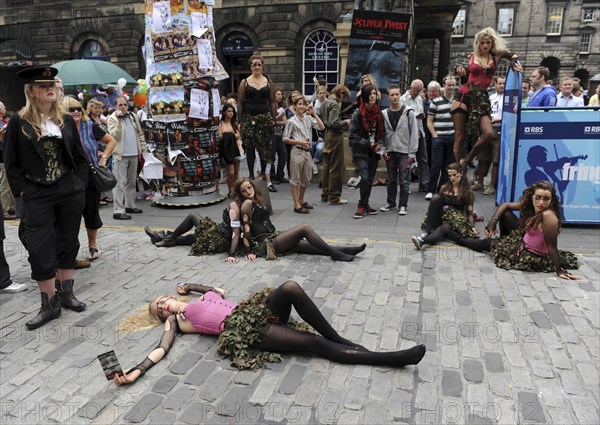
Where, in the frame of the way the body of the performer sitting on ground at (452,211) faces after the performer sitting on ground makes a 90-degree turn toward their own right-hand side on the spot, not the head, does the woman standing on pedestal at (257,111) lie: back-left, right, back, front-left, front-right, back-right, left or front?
front

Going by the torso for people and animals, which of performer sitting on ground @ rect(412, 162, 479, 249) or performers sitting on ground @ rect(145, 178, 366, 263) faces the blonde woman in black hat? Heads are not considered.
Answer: performer sitting on ground @ rect(412, 162, 479, 249)

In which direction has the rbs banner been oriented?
toward the camera

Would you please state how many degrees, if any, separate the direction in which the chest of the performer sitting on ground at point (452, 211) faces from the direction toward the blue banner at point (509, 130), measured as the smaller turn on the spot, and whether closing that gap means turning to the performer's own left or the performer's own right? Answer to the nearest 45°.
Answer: approximately 180°

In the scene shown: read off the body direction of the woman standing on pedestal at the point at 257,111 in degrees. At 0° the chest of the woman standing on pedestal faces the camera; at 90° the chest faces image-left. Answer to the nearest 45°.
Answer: approximately 0°

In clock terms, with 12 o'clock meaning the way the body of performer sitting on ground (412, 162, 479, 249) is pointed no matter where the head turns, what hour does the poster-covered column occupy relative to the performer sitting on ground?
The poster-covered column is roughly at 2 o'clock from the performer sitting on ground.

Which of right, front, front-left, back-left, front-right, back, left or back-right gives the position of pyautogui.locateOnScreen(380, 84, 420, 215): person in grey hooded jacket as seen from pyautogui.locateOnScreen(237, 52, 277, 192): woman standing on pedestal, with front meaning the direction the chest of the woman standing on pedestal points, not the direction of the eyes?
front-left

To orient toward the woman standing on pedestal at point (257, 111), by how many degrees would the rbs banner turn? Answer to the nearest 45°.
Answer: approximately 90° to its right

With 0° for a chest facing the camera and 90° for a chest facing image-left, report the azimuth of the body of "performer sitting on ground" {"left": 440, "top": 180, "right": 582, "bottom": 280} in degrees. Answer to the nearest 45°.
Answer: approximately 45°

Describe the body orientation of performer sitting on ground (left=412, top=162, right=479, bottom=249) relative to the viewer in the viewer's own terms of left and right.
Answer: facing the viewer and to the left of the viewer

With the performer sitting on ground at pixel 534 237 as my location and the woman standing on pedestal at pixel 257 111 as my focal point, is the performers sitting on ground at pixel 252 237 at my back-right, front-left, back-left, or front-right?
front-left

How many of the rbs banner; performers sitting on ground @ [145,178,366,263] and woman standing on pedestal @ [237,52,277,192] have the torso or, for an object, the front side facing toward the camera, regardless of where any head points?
2

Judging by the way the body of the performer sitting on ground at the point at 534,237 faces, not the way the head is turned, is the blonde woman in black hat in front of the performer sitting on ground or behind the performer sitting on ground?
in front

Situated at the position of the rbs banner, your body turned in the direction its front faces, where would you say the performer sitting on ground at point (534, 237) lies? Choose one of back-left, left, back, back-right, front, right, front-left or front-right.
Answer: front

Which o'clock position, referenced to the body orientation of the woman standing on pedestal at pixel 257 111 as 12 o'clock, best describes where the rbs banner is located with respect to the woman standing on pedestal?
The rbs banner is roughly at 10 o'clock from the woman standing on pedestal.

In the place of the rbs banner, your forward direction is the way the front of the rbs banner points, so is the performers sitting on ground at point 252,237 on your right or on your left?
on your right
